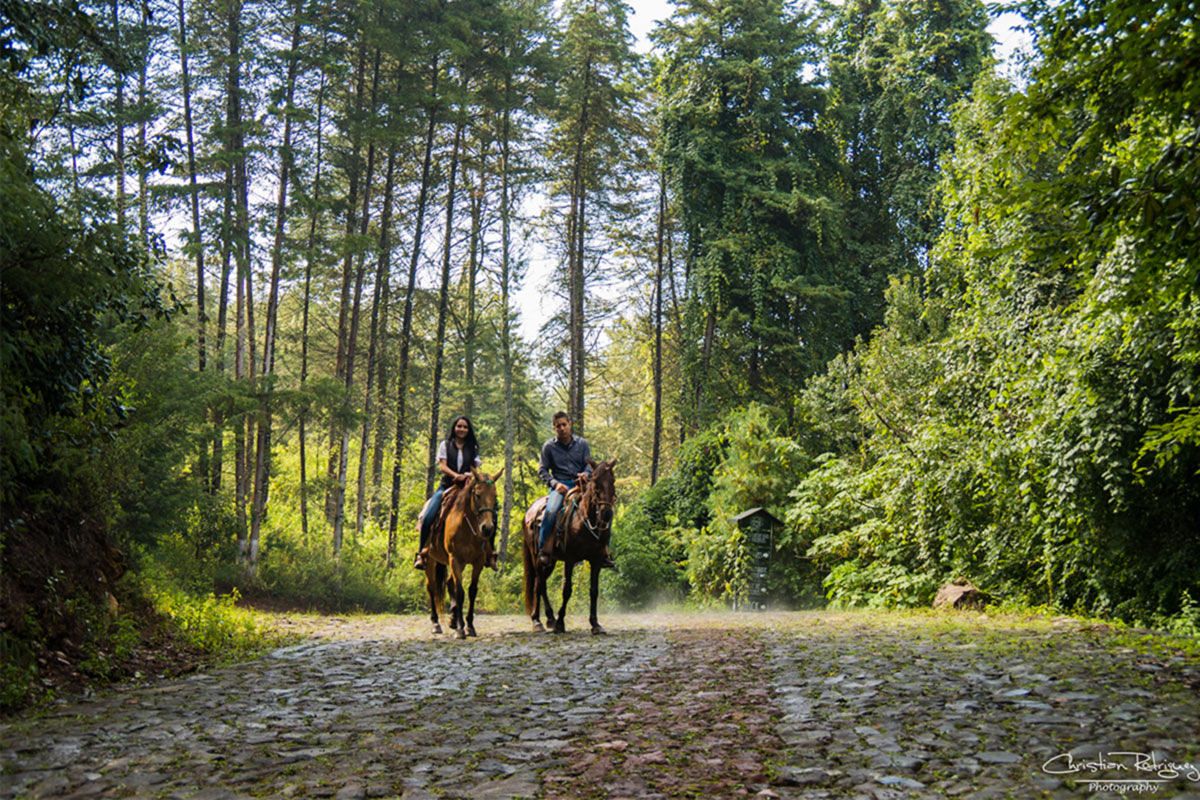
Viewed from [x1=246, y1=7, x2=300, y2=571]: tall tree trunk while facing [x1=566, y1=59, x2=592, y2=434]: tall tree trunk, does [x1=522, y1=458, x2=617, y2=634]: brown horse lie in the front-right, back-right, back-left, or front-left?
back-right

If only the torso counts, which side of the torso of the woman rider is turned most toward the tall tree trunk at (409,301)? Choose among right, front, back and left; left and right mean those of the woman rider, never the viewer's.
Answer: back

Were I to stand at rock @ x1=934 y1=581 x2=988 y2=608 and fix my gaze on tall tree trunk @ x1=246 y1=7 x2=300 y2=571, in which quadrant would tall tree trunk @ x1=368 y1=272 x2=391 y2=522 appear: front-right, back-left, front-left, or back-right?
front-right

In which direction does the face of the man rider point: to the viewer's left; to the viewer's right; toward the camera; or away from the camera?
toward the camera

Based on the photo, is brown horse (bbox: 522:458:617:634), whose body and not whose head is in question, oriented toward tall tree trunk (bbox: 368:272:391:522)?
no

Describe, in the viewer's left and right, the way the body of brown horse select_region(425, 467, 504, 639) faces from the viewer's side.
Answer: facing the viewer and to the right of the viewer

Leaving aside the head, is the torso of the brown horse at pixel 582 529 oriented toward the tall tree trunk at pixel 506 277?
no

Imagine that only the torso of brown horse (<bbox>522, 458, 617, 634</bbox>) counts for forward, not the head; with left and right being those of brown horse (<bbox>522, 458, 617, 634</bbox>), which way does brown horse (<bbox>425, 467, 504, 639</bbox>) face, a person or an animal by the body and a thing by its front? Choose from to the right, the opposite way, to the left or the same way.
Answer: the same way

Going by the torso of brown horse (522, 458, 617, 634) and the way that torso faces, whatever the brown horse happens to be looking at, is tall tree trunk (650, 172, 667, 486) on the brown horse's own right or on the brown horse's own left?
on the brown horse's own left

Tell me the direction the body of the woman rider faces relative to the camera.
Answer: toward the camera

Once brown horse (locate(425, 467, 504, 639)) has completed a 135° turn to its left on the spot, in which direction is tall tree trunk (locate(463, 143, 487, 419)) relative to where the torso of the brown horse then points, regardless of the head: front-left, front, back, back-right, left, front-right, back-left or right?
front

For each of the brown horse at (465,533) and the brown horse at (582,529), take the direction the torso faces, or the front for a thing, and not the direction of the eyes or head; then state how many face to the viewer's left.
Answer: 0

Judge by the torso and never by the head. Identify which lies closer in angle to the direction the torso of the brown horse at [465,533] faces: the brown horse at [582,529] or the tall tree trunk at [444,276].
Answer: the brown horse

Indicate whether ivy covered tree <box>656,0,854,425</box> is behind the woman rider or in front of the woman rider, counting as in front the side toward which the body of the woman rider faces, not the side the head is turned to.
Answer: behind

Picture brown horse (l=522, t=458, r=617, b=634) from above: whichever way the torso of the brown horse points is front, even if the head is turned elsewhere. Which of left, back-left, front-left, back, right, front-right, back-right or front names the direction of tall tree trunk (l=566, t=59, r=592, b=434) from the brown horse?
back-left

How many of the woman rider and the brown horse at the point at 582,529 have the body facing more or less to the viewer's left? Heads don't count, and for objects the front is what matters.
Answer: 0

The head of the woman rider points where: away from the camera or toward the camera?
toward the camera

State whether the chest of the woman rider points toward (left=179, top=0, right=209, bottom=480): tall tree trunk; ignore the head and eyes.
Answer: no

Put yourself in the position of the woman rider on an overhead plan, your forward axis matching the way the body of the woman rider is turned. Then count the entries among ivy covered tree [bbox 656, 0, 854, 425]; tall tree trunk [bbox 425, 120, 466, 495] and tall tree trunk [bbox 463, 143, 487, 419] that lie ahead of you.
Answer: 0
